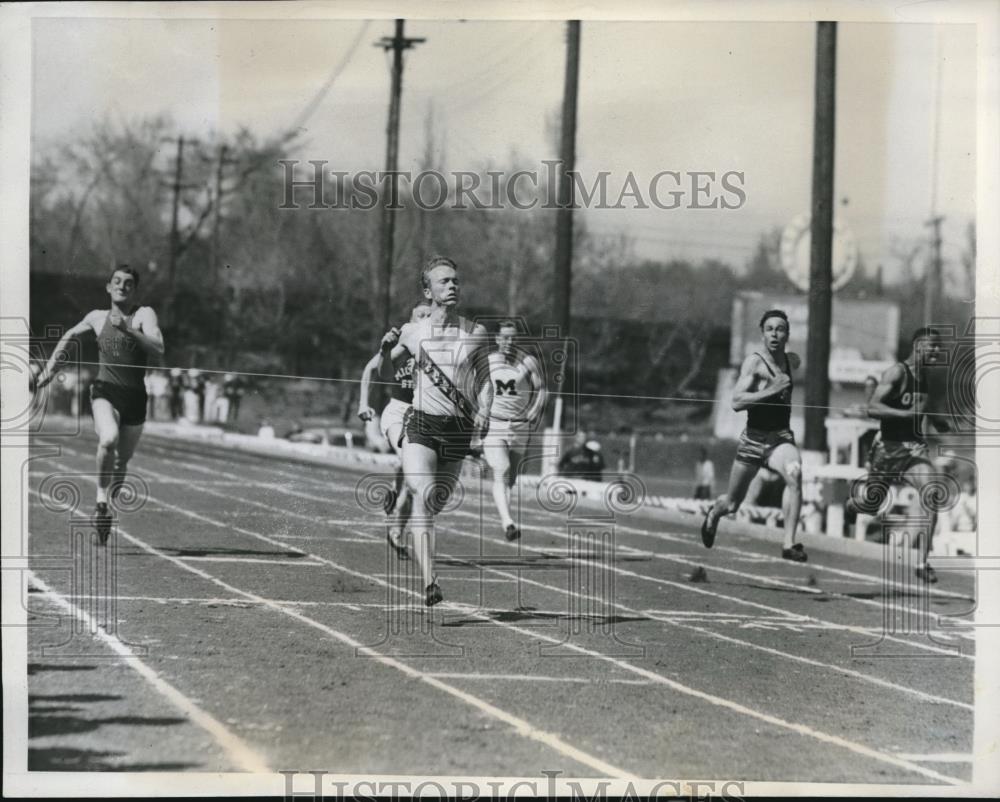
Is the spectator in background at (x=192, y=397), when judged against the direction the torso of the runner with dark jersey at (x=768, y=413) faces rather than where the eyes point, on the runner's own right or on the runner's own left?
on the runner's own right

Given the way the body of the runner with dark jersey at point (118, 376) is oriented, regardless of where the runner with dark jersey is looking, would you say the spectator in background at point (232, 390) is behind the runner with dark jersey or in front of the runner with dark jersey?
behind

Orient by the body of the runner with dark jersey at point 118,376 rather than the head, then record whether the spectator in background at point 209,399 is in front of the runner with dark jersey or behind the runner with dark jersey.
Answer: behind

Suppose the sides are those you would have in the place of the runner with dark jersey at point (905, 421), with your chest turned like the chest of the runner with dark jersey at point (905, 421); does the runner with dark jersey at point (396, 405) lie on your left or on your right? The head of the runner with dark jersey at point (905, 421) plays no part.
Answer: on your right

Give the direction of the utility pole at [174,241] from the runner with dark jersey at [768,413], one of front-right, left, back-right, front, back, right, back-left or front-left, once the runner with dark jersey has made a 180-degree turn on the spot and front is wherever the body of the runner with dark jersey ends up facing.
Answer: front-left

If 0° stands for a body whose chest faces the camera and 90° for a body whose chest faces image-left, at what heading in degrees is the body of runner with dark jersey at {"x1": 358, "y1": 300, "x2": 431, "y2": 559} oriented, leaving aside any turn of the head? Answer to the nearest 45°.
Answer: approximately 315°

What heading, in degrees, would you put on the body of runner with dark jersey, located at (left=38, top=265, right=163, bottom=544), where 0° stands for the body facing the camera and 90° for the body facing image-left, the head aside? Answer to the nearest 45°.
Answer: approximately 0°
